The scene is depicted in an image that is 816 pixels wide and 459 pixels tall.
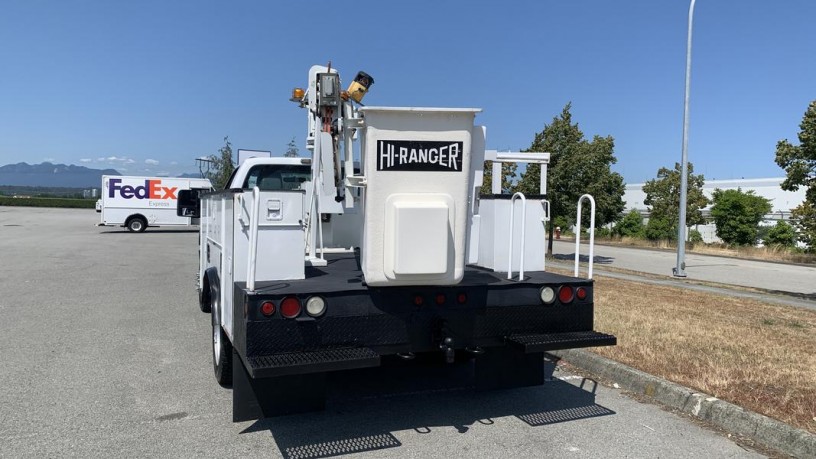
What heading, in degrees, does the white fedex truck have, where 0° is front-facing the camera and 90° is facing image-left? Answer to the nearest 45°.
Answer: approximately 270°

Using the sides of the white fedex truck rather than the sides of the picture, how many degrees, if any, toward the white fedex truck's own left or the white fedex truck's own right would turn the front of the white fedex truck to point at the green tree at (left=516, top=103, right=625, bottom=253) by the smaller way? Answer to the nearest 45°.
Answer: approximately 45° to the white fedex truck's own right

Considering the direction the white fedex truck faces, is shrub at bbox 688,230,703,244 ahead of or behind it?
ahead

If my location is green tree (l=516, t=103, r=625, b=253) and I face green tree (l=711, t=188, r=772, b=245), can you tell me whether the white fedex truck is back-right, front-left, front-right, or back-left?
back-left

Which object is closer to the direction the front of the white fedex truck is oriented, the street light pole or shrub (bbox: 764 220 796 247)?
the shrub

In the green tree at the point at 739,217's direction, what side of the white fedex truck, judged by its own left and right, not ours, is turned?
front

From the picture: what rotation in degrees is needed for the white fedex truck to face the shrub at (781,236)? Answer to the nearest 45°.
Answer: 0° — it already faces it
